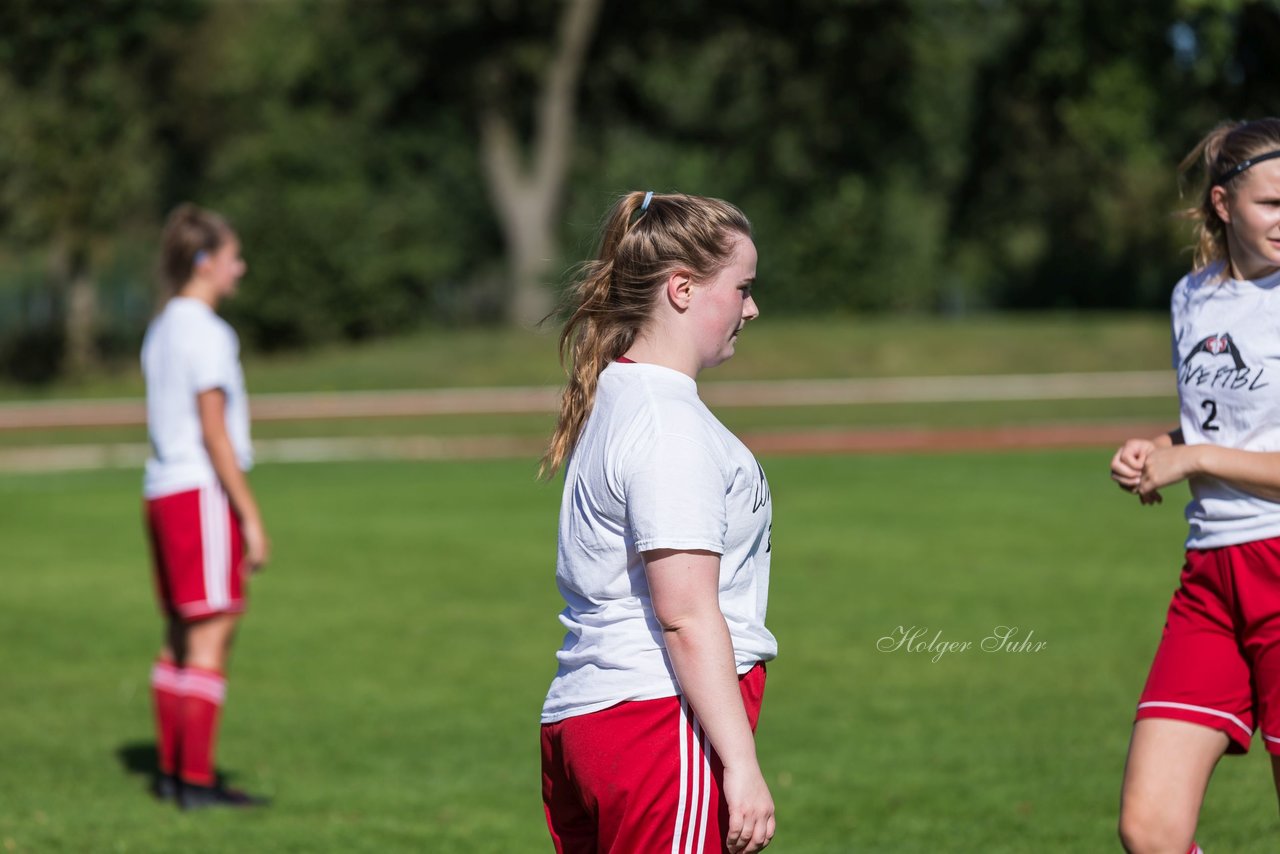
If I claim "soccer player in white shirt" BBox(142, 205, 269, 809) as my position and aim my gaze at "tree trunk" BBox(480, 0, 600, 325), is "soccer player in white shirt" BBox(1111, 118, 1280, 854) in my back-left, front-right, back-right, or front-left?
back-right

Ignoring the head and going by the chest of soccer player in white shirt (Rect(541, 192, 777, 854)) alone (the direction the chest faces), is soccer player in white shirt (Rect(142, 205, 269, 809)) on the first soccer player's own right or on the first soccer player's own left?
on the first soccer player's own left

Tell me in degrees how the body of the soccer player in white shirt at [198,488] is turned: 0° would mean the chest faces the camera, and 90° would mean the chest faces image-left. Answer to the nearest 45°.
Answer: approximately 270°

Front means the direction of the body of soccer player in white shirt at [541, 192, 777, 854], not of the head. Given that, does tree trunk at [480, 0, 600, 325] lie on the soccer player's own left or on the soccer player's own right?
on the soccer player's own left

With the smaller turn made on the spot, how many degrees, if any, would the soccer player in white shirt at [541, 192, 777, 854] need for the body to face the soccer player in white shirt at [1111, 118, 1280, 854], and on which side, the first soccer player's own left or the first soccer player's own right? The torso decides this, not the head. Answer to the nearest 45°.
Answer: approximately 45° to the first soccer player's own left

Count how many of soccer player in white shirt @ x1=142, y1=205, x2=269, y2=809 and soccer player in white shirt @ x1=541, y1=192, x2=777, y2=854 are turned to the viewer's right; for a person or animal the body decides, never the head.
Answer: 2

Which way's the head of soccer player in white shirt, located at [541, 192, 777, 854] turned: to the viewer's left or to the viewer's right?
to the viewer's right

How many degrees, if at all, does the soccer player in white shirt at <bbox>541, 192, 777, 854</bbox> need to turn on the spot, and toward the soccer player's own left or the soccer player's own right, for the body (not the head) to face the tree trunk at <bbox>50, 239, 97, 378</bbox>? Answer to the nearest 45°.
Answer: approximately 90° to the soccer player's own left

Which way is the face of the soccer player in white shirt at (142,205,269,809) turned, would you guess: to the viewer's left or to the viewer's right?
to the viewer's right

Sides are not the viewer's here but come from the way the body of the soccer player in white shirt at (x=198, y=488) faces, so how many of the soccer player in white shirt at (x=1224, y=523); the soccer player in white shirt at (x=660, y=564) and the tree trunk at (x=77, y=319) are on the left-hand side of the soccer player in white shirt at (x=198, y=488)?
1

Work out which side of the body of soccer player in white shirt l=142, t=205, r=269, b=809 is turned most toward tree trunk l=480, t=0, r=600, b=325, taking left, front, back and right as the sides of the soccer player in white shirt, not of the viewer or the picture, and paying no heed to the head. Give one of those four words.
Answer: left

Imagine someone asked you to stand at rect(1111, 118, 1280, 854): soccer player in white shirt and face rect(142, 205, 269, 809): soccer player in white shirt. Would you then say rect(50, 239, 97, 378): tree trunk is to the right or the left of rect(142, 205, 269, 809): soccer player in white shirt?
right

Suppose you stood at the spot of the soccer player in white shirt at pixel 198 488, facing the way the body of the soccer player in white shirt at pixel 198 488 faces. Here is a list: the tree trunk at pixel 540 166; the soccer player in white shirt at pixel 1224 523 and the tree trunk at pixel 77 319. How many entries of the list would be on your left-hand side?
2

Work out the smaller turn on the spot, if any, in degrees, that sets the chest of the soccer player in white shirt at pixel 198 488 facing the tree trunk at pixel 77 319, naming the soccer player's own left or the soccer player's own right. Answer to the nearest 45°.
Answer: approximately 90° to the soccer player's own left

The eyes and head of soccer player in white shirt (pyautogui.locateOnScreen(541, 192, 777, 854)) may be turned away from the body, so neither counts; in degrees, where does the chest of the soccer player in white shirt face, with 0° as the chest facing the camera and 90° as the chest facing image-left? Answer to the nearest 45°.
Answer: approximately 270°
